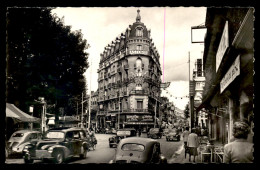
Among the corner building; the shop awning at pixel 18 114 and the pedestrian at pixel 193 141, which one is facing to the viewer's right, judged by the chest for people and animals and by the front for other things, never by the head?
the shop awning

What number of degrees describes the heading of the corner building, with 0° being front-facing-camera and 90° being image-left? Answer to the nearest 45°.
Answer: approximately 0°

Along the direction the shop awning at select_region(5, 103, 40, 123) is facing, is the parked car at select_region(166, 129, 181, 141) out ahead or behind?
ahead

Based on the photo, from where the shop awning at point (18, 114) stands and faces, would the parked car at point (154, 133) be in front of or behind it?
in front

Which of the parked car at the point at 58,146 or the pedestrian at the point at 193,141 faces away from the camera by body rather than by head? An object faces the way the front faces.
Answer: the pedestrian

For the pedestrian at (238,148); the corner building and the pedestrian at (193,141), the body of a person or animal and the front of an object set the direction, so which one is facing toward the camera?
the corner building

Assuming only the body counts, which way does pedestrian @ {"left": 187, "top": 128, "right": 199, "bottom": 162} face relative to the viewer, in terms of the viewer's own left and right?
facing away from the viewer

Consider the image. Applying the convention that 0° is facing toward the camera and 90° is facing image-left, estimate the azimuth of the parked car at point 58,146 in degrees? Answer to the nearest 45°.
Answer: approximately 45°

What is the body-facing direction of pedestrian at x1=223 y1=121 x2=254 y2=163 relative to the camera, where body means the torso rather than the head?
away from the camera

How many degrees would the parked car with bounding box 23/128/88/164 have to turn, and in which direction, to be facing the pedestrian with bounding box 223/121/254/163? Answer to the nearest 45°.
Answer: approximately 90° to its left

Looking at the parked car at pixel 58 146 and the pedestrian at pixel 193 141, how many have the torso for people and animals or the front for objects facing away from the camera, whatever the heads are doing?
1

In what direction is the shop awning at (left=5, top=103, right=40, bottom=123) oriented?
to the viewer's right
